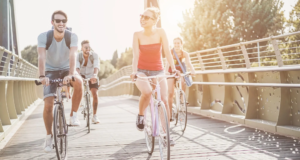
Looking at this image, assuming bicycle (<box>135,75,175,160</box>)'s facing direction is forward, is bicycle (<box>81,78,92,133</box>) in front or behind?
behind

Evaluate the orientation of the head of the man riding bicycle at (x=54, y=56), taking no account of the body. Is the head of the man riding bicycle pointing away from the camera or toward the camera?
toward the camera

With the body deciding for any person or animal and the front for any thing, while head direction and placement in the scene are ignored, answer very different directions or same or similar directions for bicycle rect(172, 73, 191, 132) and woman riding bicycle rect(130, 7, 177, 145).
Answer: same or similar directions

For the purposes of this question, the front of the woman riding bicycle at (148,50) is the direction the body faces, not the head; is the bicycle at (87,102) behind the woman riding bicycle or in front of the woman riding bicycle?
behind

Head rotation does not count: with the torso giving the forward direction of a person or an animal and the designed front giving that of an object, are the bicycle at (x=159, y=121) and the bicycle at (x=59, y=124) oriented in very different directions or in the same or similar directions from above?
same or similar directions

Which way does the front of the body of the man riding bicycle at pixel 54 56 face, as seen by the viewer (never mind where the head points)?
toward the camera

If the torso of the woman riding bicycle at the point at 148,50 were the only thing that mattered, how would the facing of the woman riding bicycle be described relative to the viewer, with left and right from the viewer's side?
facing the viewer

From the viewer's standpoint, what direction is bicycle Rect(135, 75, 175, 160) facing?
toward the camera
